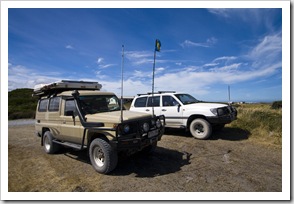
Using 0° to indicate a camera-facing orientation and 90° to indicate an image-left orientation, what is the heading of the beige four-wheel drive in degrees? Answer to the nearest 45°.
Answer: approximately 315°
